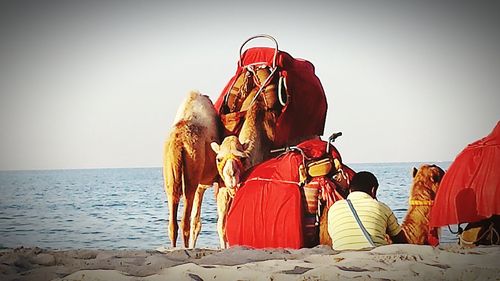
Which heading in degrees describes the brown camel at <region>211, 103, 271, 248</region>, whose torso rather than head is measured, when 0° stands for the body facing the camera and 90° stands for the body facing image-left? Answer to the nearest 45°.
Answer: approximately 45°

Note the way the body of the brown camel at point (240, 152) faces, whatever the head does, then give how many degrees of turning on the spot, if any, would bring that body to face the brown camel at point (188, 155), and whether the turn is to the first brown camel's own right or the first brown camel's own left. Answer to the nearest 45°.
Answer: approximately 45° to the first brown camel's own right

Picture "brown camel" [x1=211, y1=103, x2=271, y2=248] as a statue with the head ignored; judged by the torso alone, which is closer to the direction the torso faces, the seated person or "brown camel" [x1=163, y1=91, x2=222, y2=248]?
the brown camel

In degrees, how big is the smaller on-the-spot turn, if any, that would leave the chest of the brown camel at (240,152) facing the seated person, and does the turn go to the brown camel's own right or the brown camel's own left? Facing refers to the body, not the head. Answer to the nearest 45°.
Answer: approximately 90° to the brown camel's own left

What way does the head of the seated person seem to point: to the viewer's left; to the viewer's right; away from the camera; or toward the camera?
away from the camera

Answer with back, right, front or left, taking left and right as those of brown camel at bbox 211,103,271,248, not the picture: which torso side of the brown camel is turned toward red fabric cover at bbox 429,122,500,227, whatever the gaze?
left

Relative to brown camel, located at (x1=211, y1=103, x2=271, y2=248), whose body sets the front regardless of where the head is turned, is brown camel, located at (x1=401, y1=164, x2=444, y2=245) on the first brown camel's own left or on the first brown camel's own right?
on the first brown camel's own left

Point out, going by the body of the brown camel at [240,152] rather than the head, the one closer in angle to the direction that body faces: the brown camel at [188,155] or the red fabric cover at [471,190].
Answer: the brown camel
